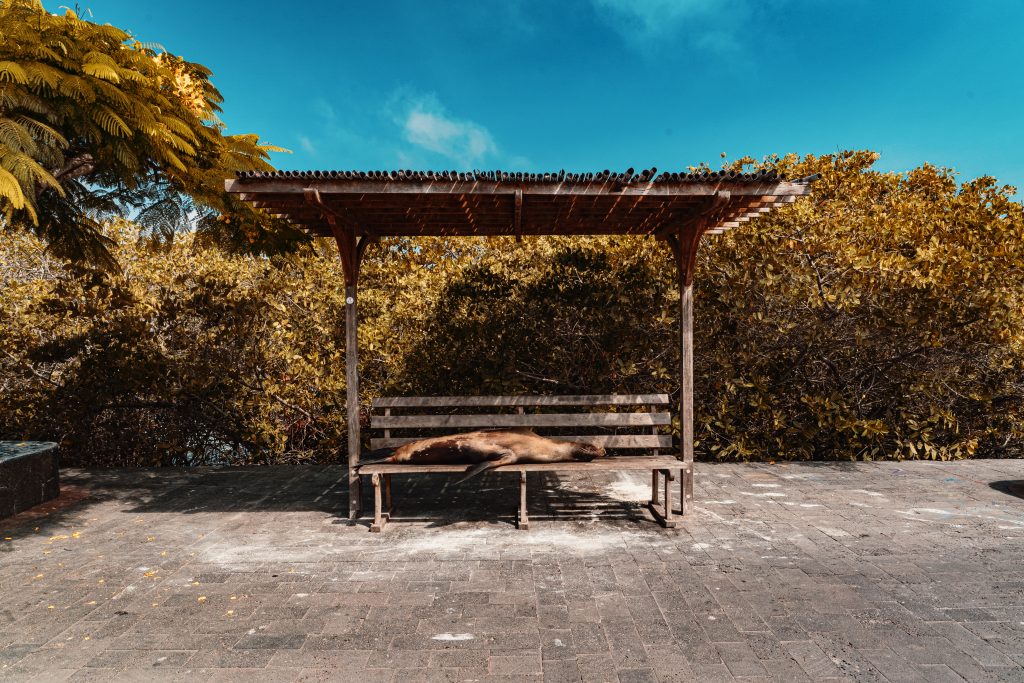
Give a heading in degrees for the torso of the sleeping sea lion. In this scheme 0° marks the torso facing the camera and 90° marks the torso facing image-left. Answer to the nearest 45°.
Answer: approximately 270°

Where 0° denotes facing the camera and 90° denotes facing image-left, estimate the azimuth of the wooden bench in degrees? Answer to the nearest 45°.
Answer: approximately 0°

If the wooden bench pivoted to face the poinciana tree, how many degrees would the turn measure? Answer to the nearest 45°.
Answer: approximately 90° to its right
